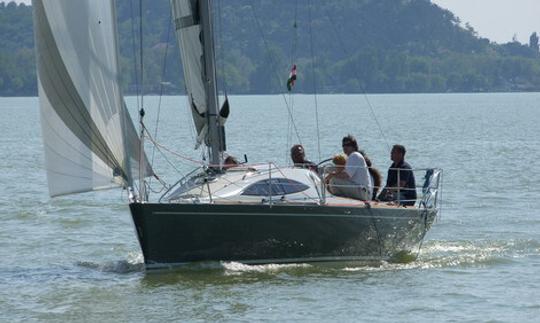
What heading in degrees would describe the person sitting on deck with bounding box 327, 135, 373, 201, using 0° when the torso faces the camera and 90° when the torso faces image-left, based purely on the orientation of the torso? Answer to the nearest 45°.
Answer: approximately 90°
